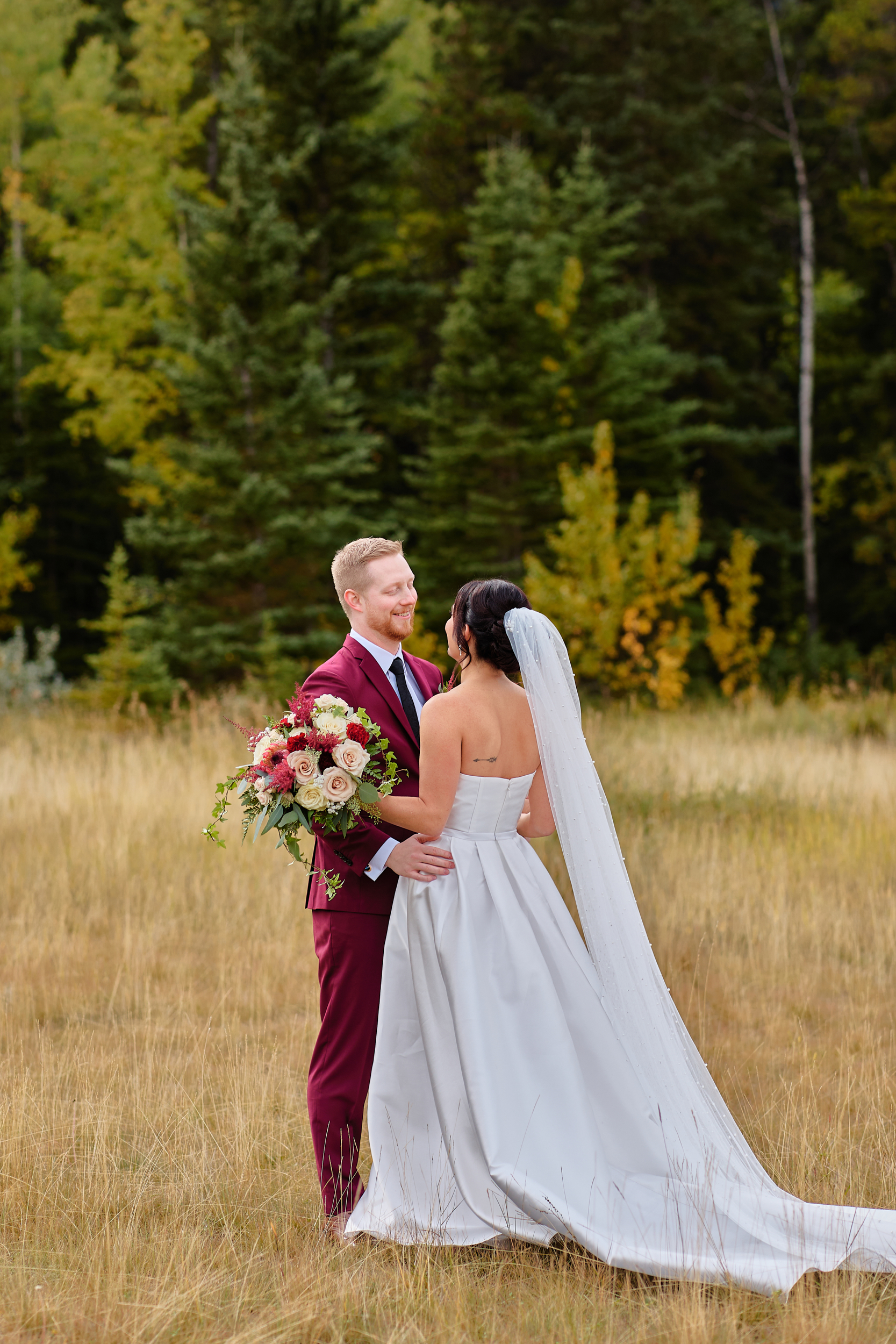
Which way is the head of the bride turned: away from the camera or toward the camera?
away from the camera

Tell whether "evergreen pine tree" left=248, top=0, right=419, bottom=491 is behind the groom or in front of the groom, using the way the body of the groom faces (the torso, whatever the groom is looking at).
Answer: behind

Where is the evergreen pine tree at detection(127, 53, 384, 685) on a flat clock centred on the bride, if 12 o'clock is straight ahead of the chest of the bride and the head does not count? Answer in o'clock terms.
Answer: The evergreen pine tree is roughly at 1 o'clock from the bride.

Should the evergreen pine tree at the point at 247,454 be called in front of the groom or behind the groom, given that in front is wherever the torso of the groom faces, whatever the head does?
behind

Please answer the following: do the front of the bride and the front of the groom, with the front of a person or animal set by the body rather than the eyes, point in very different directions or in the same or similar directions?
very different directions

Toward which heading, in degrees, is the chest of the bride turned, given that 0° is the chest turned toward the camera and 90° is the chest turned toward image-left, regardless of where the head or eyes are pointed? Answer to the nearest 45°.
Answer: approximately 135°

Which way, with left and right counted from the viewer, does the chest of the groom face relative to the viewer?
facing the viewer and to the right of the viewer

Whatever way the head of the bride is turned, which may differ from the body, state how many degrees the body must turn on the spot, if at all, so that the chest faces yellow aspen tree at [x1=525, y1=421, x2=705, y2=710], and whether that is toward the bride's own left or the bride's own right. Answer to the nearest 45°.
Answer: approximately 45° to the bride's own right

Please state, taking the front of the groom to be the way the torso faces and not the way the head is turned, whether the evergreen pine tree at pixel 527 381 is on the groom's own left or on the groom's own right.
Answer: on the groom's own left
